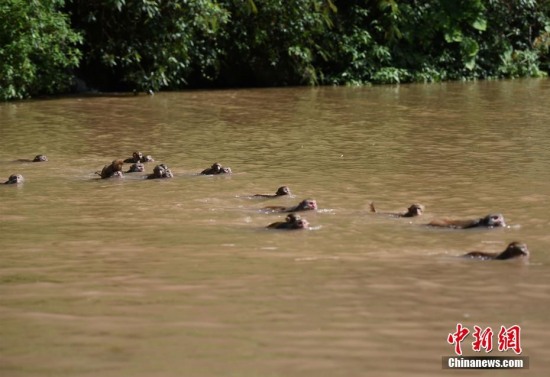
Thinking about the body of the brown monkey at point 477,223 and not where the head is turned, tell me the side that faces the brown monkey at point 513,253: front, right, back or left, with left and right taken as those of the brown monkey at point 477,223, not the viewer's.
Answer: right

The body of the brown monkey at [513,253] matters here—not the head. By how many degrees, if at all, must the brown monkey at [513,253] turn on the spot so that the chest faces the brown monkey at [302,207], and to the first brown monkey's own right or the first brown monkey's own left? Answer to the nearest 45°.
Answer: approximately 135° to the first brown monkey's own left

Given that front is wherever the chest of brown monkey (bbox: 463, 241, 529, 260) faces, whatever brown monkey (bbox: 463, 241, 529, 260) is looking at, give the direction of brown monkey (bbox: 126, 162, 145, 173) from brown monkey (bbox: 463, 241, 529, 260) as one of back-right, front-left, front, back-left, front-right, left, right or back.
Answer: back-left

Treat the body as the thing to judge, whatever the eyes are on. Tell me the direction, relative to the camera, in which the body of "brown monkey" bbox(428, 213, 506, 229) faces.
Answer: to the viewer's right

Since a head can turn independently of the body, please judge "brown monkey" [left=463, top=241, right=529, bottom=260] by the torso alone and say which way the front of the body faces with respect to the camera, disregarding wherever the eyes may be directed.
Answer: to the viewer's right

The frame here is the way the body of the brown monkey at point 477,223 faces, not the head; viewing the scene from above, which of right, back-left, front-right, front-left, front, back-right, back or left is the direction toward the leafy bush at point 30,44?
back-left

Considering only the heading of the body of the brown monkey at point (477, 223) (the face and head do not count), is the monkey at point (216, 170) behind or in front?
behind

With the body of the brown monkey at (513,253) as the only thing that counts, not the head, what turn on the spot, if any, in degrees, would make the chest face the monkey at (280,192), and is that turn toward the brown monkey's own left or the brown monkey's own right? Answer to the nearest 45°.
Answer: approximately 135° to the brown monkey's own left

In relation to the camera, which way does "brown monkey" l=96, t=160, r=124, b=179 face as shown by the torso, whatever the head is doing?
to the viewer's right
